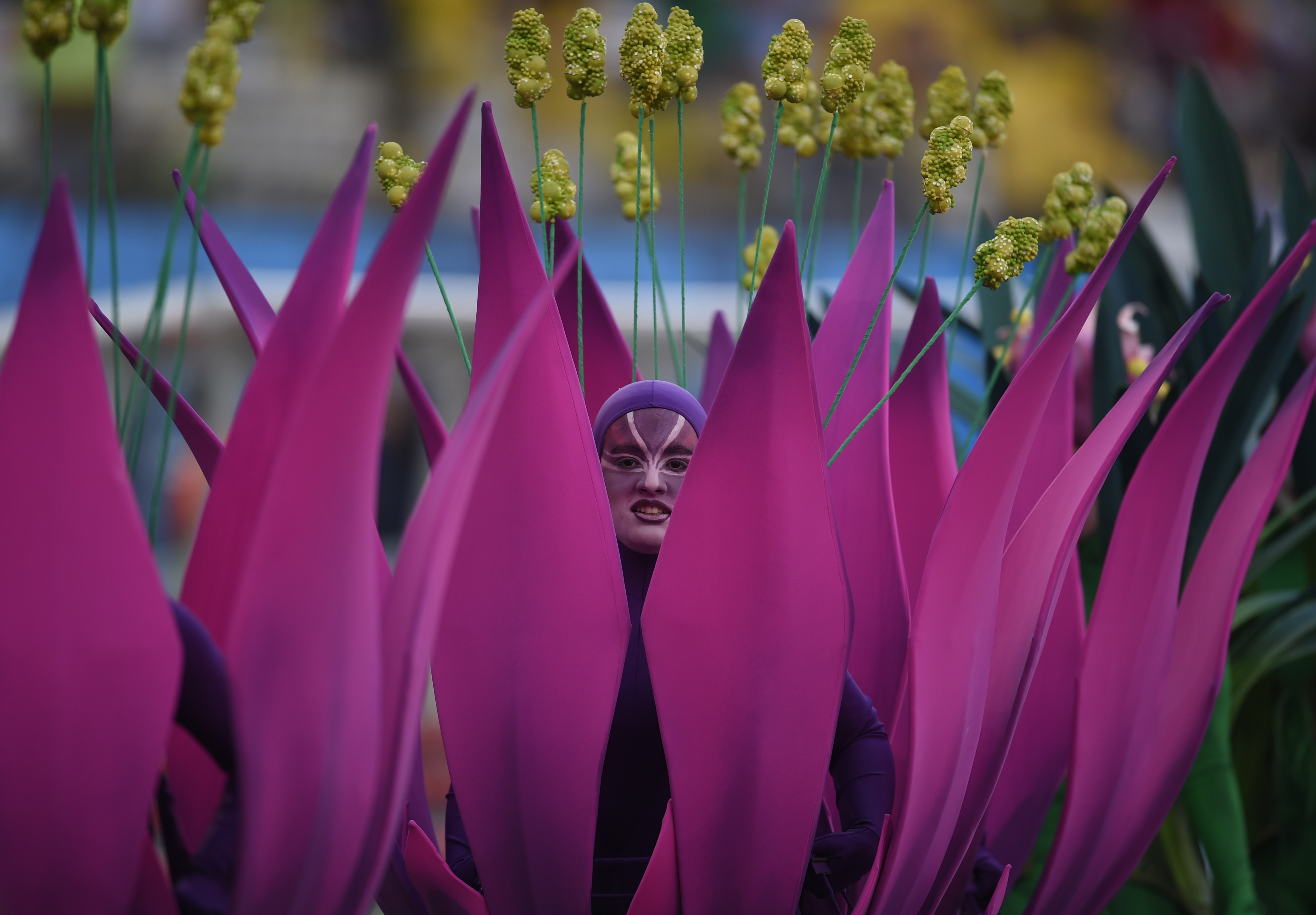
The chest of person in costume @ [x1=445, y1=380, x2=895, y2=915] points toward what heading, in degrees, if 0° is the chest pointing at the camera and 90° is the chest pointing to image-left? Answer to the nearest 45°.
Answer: approximately 0°
